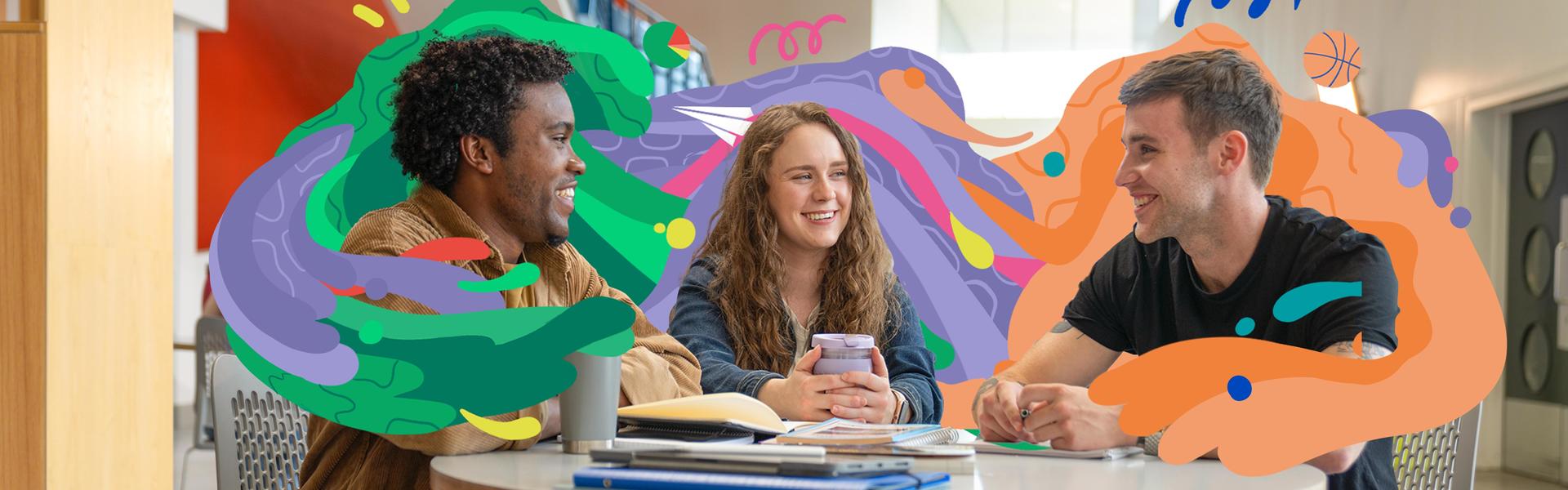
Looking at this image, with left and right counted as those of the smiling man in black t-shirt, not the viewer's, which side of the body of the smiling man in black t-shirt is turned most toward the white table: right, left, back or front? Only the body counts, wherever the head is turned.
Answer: front

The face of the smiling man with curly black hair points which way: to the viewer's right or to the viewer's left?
to the viewer's right

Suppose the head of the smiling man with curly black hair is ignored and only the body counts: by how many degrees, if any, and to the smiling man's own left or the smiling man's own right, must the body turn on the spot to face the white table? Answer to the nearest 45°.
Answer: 0° — they already face it

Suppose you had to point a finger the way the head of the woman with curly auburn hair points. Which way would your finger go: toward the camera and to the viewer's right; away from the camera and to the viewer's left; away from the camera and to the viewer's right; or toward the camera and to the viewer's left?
toward the camera and to the viewer's right

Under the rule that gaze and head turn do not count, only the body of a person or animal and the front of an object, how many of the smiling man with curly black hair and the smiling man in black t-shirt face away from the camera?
0

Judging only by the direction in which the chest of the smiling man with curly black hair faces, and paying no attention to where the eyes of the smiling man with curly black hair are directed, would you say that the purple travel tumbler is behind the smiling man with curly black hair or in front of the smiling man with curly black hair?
in front

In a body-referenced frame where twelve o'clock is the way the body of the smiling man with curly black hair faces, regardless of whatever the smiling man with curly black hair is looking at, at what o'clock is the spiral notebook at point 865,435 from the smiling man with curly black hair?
The spiral notebook is roughly at 12 o'clock from the smiling man with curly black hair.

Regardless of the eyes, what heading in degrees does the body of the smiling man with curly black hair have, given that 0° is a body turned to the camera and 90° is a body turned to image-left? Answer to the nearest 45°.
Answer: approximately 315°

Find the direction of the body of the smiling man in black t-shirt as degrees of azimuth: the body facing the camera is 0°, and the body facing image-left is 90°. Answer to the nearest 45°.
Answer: approximately 45°

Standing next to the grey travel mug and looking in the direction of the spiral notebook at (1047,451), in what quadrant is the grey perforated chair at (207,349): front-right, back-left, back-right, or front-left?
back-left

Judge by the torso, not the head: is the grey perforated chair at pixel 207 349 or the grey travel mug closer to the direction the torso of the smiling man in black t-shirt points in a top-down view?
the grey travel mug

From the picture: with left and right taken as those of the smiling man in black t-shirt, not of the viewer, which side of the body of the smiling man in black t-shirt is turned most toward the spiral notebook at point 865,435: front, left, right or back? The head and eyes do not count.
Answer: front

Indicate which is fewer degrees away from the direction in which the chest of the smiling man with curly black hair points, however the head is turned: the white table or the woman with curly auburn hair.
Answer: the white table

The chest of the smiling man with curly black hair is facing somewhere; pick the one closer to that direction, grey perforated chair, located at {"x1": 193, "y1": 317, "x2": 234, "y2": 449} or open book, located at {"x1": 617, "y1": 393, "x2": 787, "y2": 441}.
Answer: the open book

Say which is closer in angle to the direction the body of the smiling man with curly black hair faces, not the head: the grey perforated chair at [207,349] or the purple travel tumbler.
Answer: the purple travel tumbler
